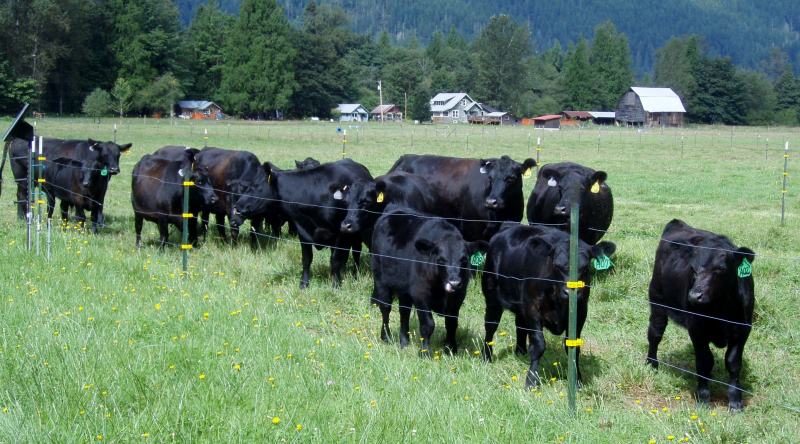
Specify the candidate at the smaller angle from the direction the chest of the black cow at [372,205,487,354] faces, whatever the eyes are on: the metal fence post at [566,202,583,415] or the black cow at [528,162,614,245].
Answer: the metal fence post

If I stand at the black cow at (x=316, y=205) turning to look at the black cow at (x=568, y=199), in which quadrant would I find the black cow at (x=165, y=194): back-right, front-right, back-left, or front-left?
back-left

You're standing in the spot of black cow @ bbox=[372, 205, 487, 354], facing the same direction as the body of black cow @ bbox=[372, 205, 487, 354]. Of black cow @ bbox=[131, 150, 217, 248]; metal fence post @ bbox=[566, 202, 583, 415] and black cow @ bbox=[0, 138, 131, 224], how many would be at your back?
2

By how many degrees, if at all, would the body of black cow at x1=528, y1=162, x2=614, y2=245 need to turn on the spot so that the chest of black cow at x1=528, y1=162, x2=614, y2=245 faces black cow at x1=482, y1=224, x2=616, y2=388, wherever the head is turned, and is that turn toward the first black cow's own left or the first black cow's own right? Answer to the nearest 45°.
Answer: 0° — it already faces it

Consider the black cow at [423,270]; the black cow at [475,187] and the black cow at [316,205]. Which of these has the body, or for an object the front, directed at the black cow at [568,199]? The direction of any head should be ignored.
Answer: the black cow at [475,187]

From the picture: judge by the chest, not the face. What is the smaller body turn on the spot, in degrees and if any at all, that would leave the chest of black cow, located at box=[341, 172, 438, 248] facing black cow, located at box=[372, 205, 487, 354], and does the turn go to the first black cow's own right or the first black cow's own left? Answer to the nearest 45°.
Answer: approximately 45° to the first black cow's own left

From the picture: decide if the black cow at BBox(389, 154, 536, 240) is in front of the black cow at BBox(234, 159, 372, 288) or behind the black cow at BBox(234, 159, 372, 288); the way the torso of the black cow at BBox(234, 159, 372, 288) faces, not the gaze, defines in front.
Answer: behind

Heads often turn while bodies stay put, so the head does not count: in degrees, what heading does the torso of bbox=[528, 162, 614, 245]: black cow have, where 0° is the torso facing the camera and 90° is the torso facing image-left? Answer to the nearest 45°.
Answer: approximately 0°

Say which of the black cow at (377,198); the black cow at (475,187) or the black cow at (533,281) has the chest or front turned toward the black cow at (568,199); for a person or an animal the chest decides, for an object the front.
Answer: the black cow at (475,187)

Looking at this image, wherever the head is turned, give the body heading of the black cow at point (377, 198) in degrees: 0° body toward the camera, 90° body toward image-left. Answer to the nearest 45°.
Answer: approximately 45°
